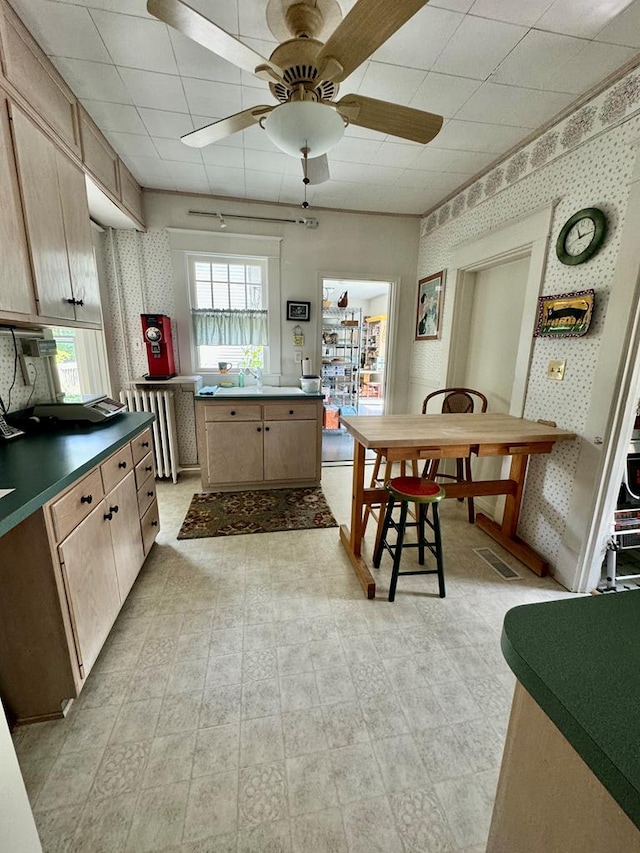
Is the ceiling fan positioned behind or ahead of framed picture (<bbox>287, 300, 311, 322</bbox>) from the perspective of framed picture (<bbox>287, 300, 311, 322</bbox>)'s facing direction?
ahead

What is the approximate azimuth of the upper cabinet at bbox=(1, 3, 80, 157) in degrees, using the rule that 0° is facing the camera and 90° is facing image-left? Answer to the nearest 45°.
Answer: approximately 270°

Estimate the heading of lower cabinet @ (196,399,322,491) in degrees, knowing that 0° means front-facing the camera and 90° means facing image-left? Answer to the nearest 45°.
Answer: approximately 0°

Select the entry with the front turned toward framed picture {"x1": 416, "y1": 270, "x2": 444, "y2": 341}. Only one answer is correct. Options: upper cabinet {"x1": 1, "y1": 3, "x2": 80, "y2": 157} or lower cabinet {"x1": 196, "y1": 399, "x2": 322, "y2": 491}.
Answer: the upper cabinet

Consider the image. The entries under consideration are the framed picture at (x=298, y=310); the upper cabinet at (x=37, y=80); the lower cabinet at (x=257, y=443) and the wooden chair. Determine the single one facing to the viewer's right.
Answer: the upper cabinet

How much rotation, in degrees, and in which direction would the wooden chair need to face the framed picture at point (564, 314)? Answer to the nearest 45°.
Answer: approximately 45° to its left

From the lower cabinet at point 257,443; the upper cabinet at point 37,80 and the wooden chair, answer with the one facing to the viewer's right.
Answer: the upper cabinet

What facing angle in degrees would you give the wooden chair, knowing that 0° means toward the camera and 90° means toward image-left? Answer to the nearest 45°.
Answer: approximately 0°

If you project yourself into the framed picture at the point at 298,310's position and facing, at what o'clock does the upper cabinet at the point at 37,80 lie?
The upper cabinet is roughly at 1 o'clock from the framed picture.

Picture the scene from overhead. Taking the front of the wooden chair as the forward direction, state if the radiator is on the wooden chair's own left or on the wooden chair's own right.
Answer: on the wooden chair's own right
